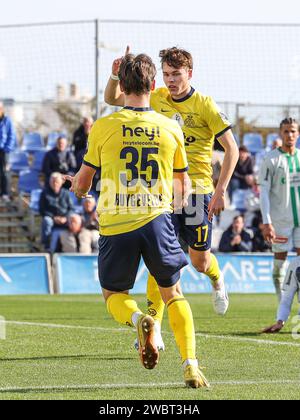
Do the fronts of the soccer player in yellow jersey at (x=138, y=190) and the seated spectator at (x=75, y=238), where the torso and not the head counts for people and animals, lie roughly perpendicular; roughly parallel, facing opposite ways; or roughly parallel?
roughly parallel, facing opposite ways

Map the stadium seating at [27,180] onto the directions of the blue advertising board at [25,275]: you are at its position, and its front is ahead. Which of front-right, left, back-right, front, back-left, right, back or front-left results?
back

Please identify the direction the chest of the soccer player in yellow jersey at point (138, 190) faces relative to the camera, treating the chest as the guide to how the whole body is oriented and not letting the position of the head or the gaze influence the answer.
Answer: away from the camera

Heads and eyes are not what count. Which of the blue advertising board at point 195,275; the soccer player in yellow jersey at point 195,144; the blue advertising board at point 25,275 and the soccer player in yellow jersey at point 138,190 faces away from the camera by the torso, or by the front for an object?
the soccer player in yellow jersey at point 138,190

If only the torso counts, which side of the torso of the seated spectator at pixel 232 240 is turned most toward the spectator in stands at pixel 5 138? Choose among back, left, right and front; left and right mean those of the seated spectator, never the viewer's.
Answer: right

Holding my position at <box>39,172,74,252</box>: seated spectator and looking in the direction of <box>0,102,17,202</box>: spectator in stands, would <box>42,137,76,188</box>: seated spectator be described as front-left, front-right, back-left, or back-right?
front-right

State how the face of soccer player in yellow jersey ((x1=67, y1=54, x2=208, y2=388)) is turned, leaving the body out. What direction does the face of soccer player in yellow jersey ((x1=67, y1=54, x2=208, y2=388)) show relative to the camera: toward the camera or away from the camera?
away from the camera

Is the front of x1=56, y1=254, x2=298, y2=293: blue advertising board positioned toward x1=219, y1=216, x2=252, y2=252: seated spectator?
no

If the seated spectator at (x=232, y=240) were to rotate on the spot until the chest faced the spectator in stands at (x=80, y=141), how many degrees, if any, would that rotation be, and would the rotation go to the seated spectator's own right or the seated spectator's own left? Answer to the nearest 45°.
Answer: approximately 90° to the seated spectator's own right

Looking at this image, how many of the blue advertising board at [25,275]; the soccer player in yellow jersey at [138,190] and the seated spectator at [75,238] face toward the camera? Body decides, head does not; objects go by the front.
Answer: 2

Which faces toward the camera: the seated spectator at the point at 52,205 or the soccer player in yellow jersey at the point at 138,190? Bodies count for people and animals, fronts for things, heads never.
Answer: the seated spectator

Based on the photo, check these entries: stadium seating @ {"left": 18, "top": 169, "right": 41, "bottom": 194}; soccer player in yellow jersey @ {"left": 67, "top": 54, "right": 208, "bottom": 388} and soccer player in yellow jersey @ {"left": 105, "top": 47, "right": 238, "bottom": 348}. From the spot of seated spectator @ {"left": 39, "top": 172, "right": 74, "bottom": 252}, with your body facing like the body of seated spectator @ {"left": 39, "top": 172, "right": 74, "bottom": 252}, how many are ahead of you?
2

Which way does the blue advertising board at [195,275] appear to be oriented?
toward the camera

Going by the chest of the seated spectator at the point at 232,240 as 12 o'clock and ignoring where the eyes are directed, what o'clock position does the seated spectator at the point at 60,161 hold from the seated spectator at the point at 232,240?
the seated spectator at the point at 60,161 is roughly at 3 o'clock from the seated spectator at the point at 232,240.

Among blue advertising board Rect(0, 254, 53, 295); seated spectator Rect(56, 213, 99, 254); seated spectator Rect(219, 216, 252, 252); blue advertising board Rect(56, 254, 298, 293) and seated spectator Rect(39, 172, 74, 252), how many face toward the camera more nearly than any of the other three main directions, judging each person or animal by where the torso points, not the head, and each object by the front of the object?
5
